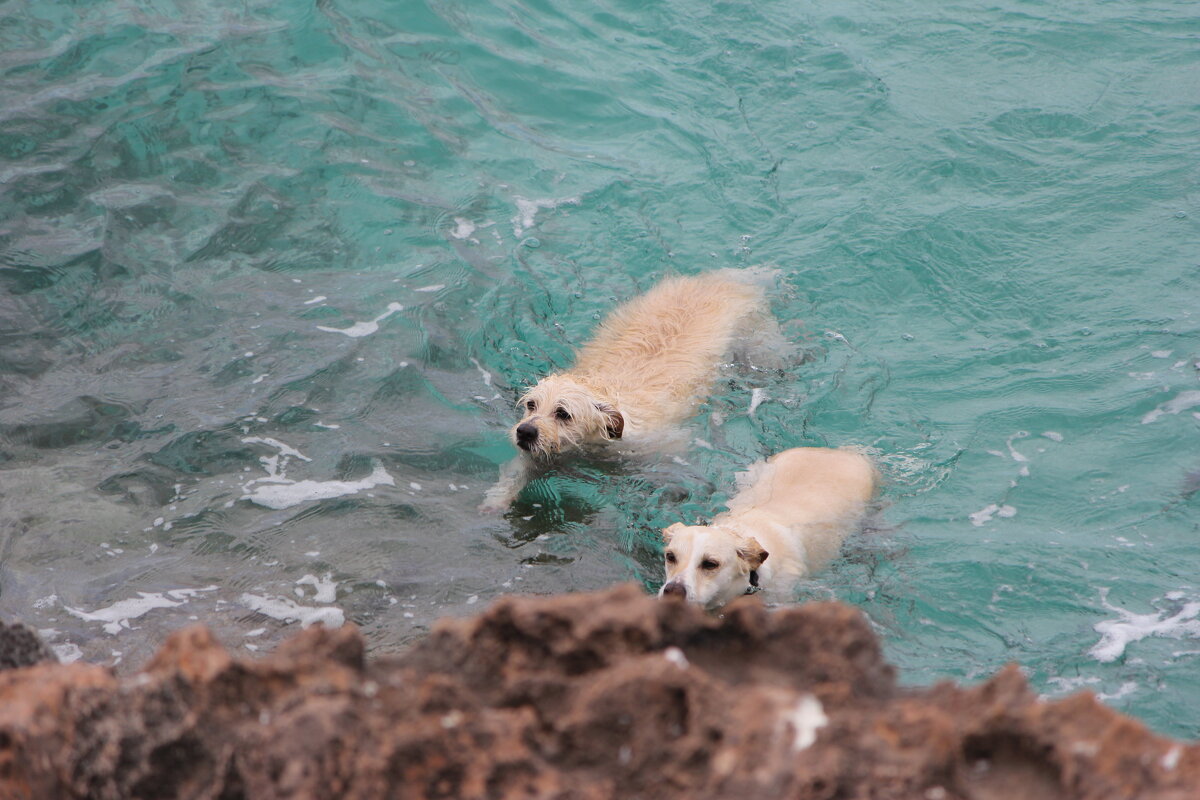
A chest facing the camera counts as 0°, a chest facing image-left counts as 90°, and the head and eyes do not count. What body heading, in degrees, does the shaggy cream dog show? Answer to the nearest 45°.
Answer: approximately 45°

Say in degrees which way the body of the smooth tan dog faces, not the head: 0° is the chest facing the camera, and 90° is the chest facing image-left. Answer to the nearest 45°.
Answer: approximately 45°

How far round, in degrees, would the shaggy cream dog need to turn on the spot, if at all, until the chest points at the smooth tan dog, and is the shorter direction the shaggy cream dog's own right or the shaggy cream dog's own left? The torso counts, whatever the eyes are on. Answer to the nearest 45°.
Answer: approximately 45° to the shaggy cream dog's own left
